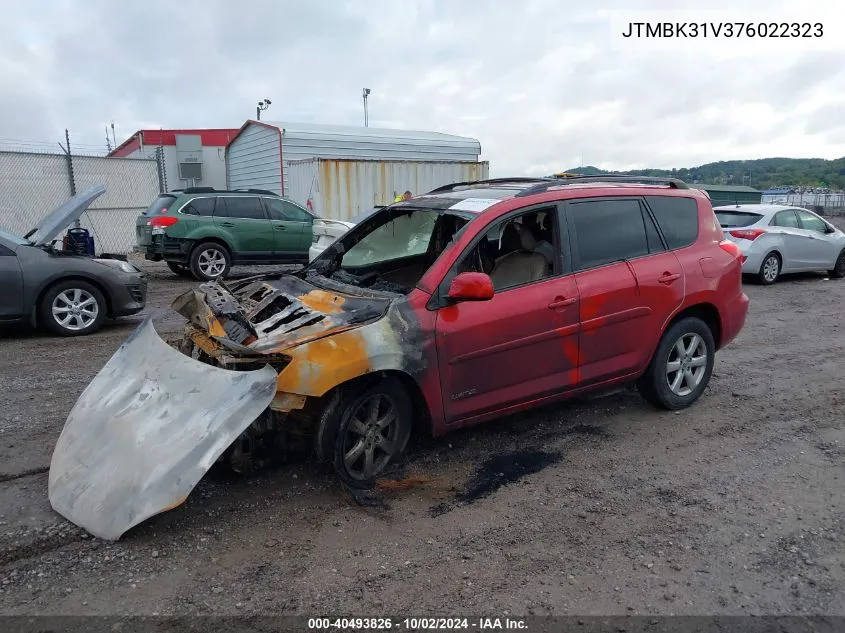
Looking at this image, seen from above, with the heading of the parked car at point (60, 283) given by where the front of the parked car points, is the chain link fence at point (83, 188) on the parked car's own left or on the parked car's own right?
on the parked car's own left

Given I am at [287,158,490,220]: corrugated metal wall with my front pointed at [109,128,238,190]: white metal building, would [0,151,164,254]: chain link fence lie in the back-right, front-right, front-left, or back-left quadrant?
front-left

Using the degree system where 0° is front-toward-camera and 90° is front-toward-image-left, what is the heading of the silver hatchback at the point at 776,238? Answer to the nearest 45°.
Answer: approximately 225°

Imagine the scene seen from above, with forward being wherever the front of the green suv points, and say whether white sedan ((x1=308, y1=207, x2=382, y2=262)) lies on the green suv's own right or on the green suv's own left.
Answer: on the green suv's own right

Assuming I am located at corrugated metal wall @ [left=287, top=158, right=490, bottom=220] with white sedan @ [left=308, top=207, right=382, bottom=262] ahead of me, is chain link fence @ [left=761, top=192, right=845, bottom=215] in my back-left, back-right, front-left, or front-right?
back-left

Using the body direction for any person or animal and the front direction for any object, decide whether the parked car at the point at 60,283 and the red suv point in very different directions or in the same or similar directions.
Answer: very different directions

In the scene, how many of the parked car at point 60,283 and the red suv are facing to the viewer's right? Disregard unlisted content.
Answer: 1

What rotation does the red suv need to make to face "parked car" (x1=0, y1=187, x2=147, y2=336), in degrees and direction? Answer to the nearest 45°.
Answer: approximately 90° to its right

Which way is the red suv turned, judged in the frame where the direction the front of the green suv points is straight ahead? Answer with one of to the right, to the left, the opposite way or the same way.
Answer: the opposite way

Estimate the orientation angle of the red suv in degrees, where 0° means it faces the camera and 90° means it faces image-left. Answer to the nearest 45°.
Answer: approximately 45°

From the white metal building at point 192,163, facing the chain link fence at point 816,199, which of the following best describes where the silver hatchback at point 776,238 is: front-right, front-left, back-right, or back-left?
front-right

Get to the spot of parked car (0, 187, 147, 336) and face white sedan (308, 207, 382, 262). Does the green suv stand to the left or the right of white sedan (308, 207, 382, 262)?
left

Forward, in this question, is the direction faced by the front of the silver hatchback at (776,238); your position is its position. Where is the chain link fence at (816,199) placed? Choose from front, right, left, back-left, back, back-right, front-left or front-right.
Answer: front-left

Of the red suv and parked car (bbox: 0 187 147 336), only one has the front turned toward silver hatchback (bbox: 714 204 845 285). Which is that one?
the parked car

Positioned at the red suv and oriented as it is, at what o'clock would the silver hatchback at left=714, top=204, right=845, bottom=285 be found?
The silver hatchback is roughly at 6 o'clock from the red suv.

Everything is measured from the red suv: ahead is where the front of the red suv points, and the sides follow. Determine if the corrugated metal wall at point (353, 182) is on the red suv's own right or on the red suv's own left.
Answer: on the red suv's own right

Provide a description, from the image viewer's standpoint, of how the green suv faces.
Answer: facing away from the viewer and to the right of the viewer

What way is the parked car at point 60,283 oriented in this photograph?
to the viewer's right

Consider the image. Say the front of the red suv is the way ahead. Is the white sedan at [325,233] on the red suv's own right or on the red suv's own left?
on the red suv's own right
